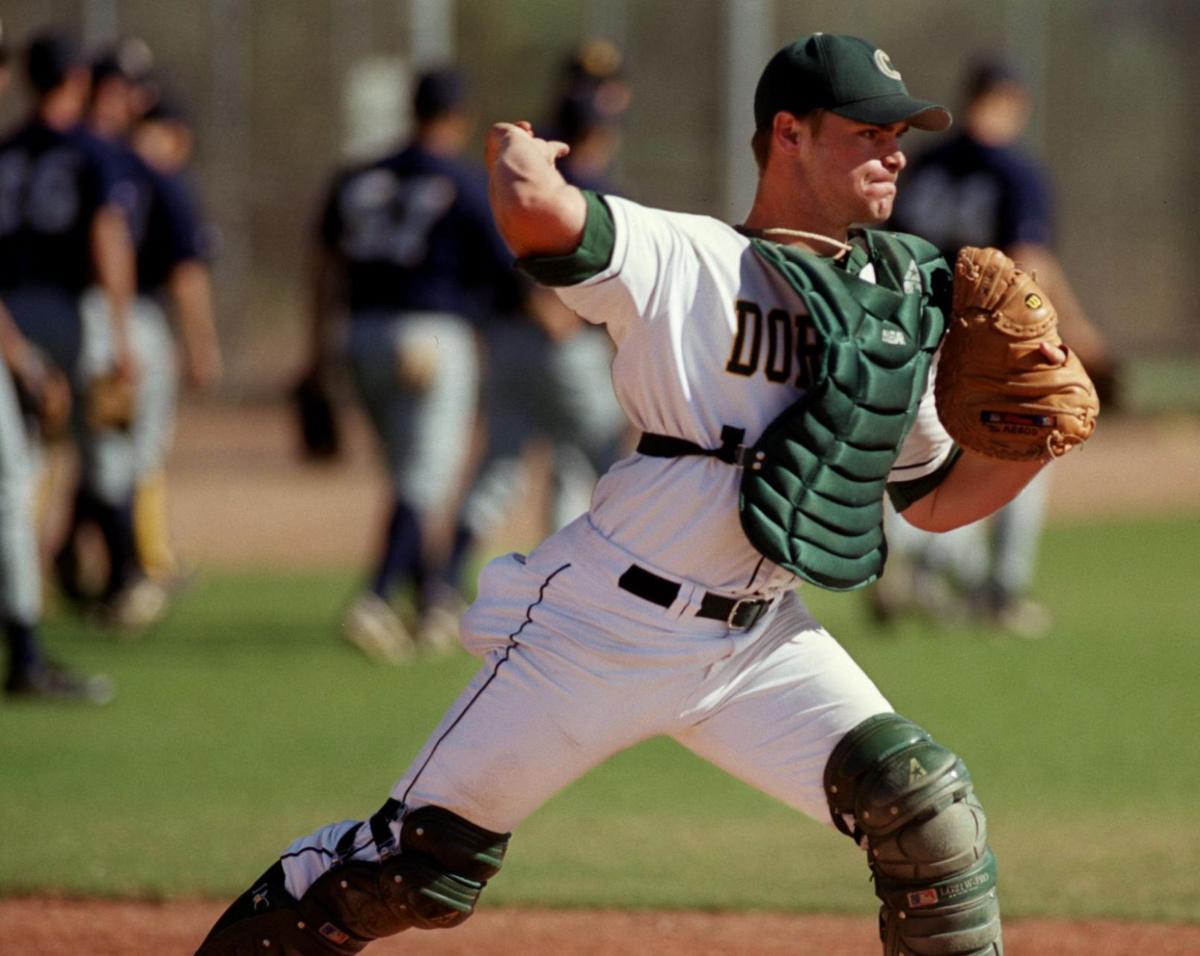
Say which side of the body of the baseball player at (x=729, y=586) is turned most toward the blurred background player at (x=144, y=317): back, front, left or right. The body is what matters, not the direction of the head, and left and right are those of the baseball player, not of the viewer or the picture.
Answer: back

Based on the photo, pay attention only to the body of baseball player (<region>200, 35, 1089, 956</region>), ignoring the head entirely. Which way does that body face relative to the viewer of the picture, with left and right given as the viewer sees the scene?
facing the viewer and to the right of the viewer

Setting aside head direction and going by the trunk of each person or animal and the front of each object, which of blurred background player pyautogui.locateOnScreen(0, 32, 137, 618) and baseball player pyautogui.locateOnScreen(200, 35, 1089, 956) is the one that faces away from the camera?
the blurred background player

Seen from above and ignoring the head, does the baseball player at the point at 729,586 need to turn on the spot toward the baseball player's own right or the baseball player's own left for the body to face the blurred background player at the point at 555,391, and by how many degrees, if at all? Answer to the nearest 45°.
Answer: approximately 135° to the baseball player's own left

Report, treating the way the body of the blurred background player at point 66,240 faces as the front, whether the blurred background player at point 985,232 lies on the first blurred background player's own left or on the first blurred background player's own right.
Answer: on the first blurred background player's own right

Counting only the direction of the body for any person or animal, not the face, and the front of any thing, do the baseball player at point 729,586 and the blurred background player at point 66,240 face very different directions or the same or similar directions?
very different directions

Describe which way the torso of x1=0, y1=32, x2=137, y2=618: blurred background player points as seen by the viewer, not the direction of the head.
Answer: away from the camera

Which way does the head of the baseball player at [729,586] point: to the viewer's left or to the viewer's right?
to the viewer's right

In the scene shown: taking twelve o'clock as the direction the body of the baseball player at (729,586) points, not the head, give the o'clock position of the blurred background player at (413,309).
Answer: The blurred background player is roughly at 7 o'clock from the baseball player.
